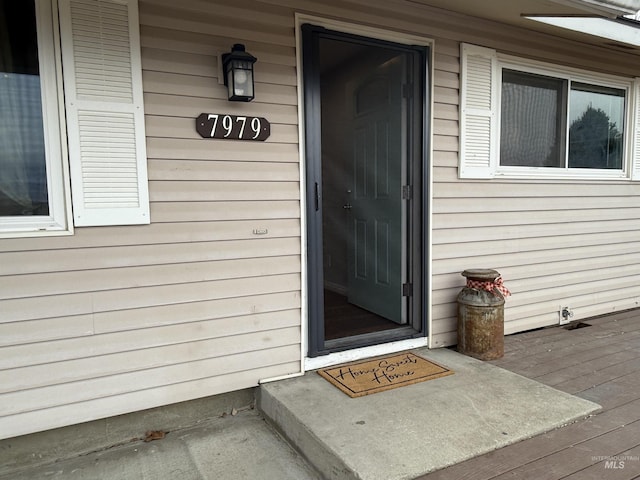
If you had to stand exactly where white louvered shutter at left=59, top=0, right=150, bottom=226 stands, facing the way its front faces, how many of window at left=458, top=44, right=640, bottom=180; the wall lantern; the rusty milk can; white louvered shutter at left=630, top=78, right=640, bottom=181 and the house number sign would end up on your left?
5

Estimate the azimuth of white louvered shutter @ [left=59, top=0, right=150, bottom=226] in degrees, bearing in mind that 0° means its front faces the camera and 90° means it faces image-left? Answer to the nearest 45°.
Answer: approximately 0°

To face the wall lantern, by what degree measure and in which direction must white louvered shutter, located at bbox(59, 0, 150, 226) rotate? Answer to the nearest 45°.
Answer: approximately 90° to its left

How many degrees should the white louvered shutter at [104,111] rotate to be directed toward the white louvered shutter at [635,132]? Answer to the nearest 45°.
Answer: approximately 90° to its left

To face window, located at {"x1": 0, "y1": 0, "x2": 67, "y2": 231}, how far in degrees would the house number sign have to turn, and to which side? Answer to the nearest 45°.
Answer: approximately 90° to its right

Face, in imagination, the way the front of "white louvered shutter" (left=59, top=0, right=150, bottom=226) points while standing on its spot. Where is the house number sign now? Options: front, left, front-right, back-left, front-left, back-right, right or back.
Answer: left

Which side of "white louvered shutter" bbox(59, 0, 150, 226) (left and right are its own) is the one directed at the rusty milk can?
left

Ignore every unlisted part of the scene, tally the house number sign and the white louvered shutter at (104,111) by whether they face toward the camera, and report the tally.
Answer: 2
